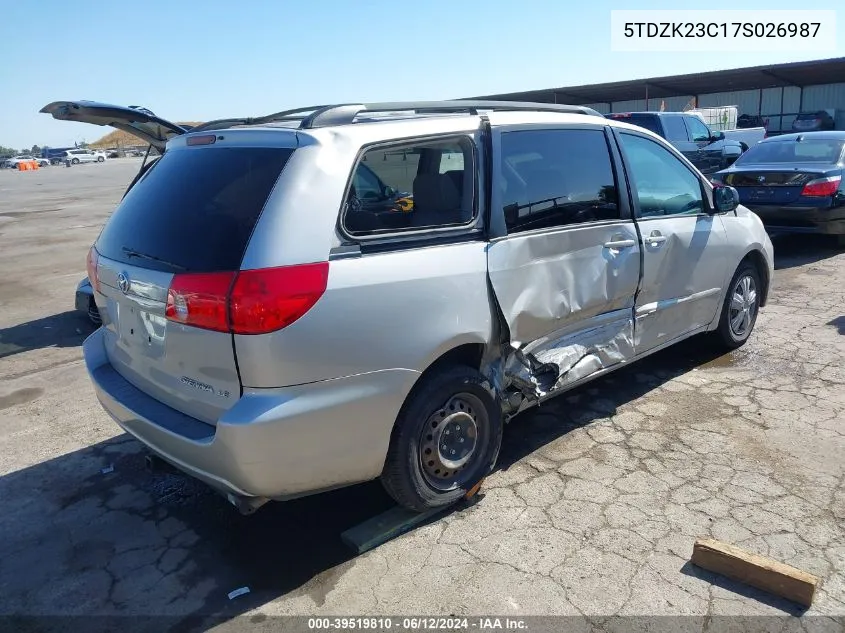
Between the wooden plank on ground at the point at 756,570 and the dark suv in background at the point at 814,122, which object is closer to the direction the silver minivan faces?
the dark suv in background

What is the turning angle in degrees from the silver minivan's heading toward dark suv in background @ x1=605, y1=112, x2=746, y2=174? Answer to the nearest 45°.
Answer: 0° — it already faces it

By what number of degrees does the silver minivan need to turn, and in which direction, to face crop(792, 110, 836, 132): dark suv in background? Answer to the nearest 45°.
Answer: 0° — it already faces it

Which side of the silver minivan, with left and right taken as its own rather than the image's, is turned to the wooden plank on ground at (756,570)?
right

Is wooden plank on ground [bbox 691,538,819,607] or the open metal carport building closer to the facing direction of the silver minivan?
the open metal carport building

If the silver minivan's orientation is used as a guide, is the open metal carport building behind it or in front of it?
in front

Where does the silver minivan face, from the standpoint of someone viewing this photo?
facing away from the viewer and to the right of the viewer
